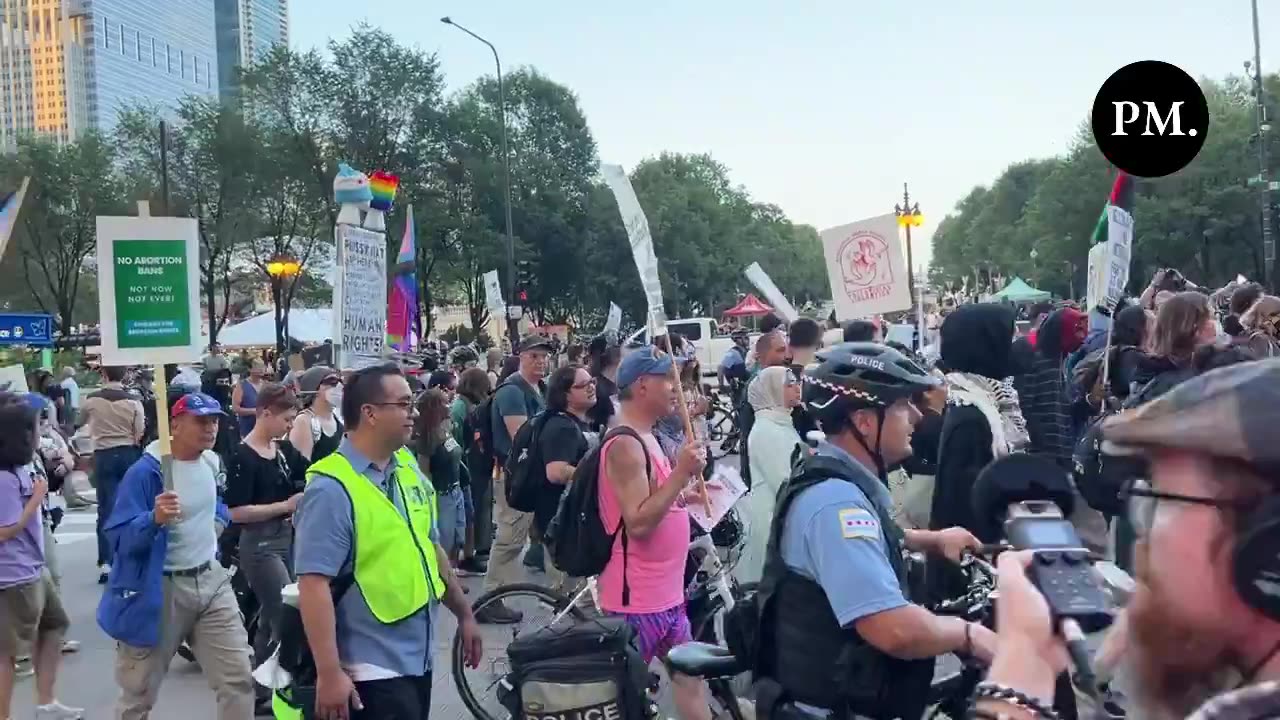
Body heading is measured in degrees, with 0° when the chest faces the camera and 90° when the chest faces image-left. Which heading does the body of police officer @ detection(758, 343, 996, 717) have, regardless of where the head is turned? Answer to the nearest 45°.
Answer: approximately 270°

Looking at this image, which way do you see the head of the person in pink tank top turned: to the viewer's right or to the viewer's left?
to the viewer's right

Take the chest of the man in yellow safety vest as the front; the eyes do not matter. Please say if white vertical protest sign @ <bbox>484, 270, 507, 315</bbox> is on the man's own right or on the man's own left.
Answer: on the man's own left

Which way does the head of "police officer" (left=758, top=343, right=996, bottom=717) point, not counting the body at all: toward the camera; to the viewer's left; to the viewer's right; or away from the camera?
to the viewer's right

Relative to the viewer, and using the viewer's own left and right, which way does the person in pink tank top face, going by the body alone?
facing to the right of the viewer

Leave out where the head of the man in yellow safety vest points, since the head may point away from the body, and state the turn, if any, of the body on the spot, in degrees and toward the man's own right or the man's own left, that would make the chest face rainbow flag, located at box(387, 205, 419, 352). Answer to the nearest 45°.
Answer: approximately 135° to the man's own left
